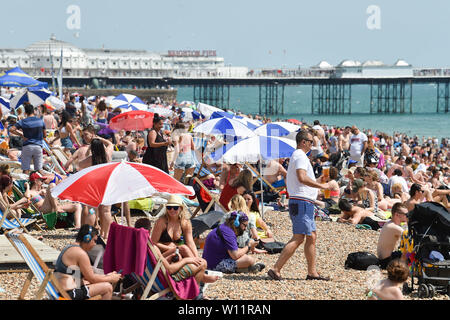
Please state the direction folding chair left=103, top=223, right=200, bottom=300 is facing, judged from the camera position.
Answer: facing away from the viewer and to the right of the viewer

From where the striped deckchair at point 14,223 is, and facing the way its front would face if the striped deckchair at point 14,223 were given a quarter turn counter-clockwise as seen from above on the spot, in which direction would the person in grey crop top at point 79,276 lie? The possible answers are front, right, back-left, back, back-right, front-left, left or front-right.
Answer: back

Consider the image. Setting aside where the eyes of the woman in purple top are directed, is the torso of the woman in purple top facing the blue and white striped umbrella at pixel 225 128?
no

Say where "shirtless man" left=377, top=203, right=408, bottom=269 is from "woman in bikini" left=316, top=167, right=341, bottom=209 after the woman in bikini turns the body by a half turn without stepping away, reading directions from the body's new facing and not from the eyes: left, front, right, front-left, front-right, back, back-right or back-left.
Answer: right

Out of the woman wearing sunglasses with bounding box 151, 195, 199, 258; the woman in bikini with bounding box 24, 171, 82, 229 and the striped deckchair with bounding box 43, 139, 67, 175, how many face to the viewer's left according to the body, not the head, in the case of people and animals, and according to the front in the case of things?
0

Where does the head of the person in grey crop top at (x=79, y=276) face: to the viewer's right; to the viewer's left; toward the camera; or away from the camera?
to the viewer's right

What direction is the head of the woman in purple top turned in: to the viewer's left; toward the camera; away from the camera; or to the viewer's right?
to the viewer's right

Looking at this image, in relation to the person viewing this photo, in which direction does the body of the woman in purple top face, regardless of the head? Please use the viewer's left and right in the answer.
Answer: facing to the right of the viewer

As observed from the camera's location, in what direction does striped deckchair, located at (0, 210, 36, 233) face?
facing to the right of the viewer

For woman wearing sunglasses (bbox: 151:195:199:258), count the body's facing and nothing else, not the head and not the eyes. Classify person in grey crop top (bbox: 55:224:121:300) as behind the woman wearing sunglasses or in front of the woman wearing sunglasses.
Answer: in front

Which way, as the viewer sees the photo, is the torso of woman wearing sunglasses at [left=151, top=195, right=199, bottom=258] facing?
toward the camera

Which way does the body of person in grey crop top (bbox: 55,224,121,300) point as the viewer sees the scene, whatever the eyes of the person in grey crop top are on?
to the viewer's right

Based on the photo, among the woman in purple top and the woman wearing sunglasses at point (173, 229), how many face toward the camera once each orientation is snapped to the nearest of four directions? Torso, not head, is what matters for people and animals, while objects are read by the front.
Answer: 1
